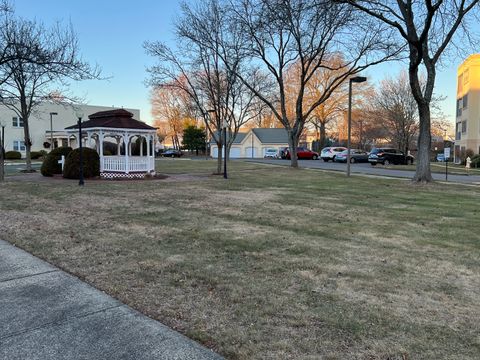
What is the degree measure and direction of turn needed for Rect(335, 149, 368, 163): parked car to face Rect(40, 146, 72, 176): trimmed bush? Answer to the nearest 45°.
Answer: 0° — it already faces it

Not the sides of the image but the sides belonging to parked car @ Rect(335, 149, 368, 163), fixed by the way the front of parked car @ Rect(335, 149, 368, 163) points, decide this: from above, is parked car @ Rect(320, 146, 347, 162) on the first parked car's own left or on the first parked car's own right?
on the first parked car's own right
